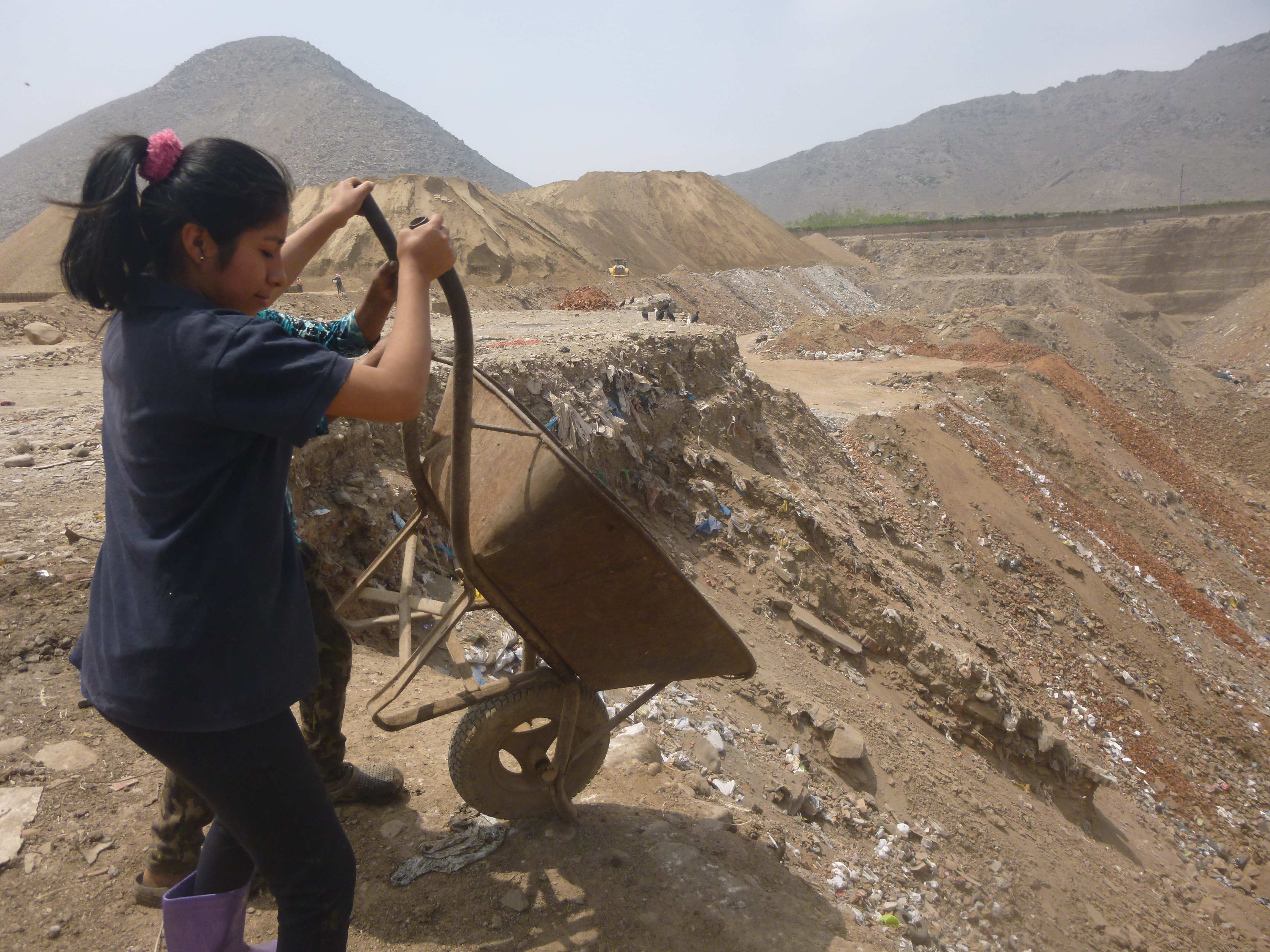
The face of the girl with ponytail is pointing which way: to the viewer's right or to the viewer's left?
to the viewer's right

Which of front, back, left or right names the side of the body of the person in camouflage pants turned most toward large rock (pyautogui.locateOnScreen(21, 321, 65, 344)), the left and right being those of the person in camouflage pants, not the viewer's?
left

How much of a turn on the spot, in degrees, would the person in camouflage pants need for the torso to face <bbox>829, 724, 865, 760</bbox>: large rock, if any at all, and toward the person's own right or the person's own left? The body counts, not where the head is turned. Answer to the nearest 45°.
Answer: approximately 45° to the person's own left

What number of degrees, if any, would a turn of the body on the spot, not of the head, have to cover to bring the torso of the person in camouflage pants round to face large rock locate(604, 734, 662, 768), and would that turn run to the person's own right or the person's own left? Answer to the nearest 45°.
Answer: approximately 45° to the person's own left

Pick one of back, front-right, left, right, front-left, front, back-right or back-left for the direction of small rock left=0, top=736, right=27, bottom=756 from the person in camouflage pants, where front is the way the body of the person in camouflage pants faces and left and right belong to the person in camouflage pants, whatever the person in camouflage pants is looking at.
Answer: back-left

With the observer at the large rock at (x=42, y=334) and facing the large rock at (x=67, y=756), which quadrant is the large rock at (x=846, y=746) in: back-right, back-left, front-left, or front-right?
front-left

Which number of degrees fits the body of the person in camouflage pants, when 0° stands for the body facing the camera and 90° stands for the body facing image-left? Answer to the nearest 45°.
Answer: approximately 270°

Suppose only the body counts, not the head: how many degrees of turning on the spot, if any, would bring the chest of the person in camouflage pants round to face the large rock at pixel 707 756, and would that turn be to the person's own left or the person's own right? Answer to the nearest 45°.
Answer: approximately 45° to the person's own left
